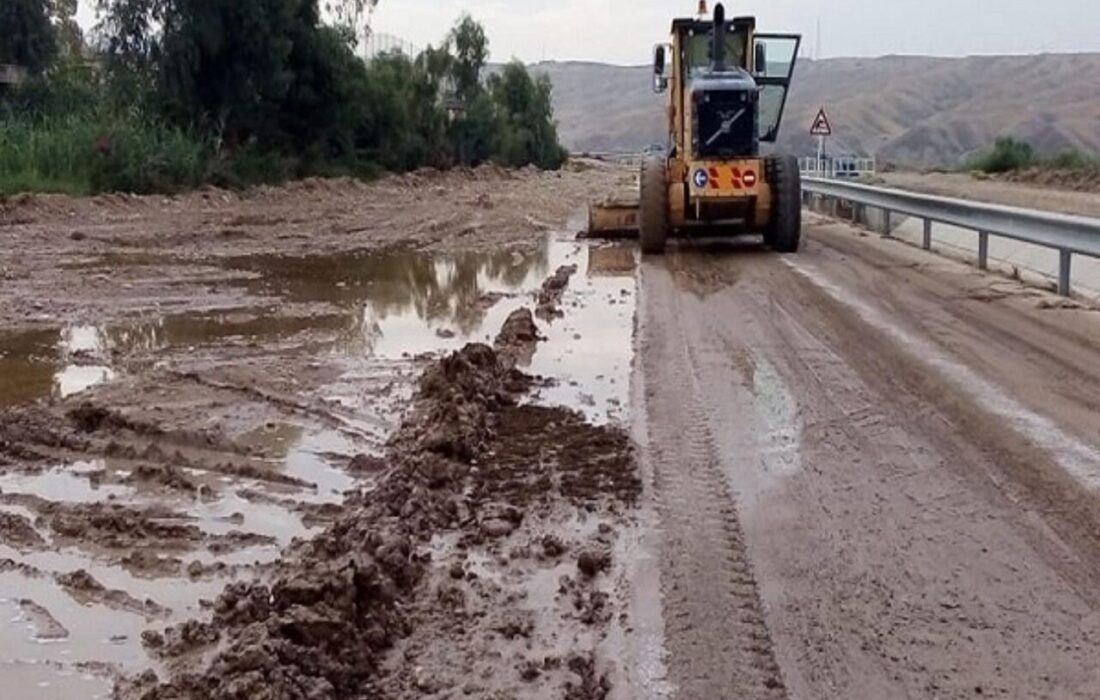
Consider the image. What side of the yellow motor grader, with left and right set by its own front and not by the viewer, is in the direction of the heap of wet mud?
back

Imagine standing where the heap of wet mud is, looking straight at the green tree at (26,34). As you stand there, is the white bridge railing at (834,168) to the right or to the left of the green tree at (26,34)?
right

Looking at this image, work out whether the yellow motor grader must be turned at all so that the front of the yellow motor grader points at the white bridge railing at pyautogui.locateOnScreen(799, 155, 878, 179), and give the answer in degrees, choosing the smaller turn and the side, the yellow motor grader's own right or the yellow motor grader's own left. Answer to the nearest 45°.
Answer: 0° — it already faces it

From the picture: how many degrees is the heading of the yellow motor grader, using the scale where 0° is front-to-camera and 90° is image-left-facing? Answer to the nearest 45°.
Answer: approximately 180°

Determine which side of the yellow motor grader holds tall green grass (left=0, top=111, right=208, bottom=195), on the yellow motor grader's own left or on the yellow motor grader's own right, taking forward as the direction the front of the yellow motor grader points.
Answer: on the yellow motor grader's own left
